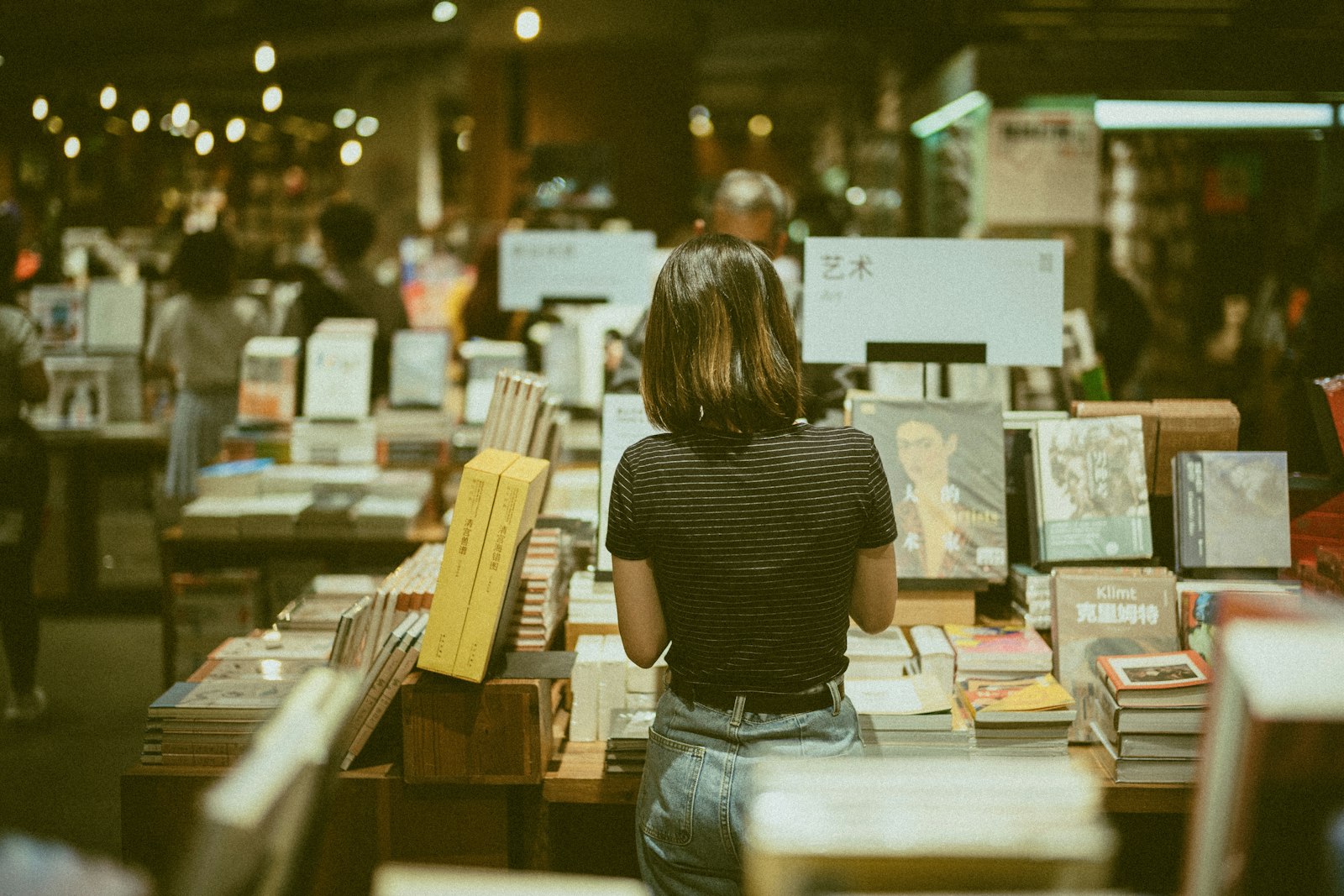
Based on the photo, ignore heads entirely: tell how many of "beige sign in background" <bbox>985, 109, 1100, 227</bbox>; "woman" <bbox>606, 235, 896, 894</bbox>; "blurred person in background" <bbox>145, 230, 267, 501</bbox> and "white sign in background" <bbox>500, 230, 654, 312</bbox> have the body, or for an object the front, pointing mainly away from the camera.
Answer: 2

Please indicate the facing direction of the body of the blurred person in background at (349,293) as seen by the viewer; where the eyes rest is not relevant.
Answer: away from the camera

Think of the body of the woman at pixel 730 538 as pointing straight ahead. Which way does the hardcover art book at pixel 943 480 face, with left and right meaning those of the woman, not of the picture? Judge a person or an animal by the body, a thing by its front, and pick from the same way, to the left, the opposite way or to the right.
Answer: the opposite way

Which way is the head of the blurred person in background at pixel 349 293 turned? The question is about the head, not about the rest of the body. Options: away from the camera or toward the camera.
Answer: away from the camera

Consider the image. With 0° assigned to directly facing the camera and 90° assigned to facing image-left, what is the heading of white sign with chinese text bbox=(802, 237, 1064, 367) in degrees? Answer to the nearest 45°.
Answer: approximately 0°

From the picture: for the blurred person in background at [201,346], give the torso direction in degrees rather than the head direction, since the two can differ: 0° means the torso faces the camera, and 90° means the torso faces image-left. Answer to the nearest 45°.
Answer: approximately 180°

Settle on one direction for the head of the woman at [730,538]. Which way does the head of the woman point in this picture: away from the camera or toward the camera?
away from the camera

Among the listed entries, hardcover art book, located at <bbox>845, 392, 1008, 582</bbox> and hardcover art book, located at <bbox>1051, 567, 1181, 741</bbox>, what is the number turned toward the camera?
2
